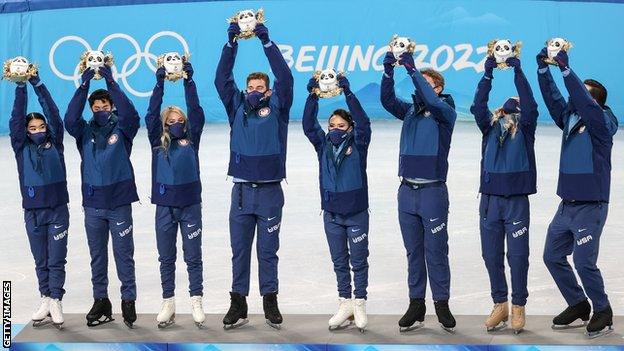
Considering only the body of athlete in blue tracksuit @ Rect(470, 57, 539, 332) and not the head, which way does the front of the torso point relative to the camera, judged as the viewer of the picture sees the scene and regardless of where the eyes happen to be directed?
toward the camera

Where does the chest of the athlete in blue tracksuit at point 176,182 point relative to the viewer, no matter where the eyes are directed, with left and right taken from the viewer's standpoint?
facing the viewer

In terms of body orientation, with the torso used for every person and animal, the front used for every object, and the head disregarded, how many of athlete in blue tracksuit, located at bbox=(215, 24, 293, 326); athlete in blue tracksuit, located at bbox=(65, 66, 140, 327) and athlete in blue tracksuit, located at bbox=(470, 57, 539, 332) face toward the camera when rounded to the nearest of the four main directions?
3

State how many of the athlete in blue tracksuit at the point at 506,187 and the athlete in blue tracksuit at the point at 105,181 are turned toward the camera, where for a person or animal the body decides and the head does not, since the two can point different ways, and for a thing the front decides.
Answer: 2

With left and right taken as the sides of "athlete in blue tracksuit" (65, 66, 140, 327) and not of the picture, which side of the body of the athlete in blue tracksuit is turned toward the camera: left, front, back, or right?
front

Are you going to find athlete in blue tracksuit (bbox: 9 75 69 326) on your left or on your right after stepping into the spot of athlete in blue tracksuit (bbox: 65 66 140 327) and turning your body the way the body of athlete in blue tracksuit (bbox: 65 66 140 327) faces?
on your right

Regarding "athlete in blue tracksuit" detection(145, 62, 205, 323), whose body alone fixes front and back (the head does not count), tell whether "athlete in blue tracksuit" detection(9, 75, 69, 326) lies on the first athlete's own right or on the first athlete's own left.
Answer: on the first athlete's own right

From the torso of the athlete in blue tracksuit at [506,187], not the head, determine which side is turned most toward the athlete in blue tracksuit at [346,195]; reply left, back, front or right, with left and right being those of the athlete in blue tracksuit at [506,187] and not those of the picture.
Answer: right
